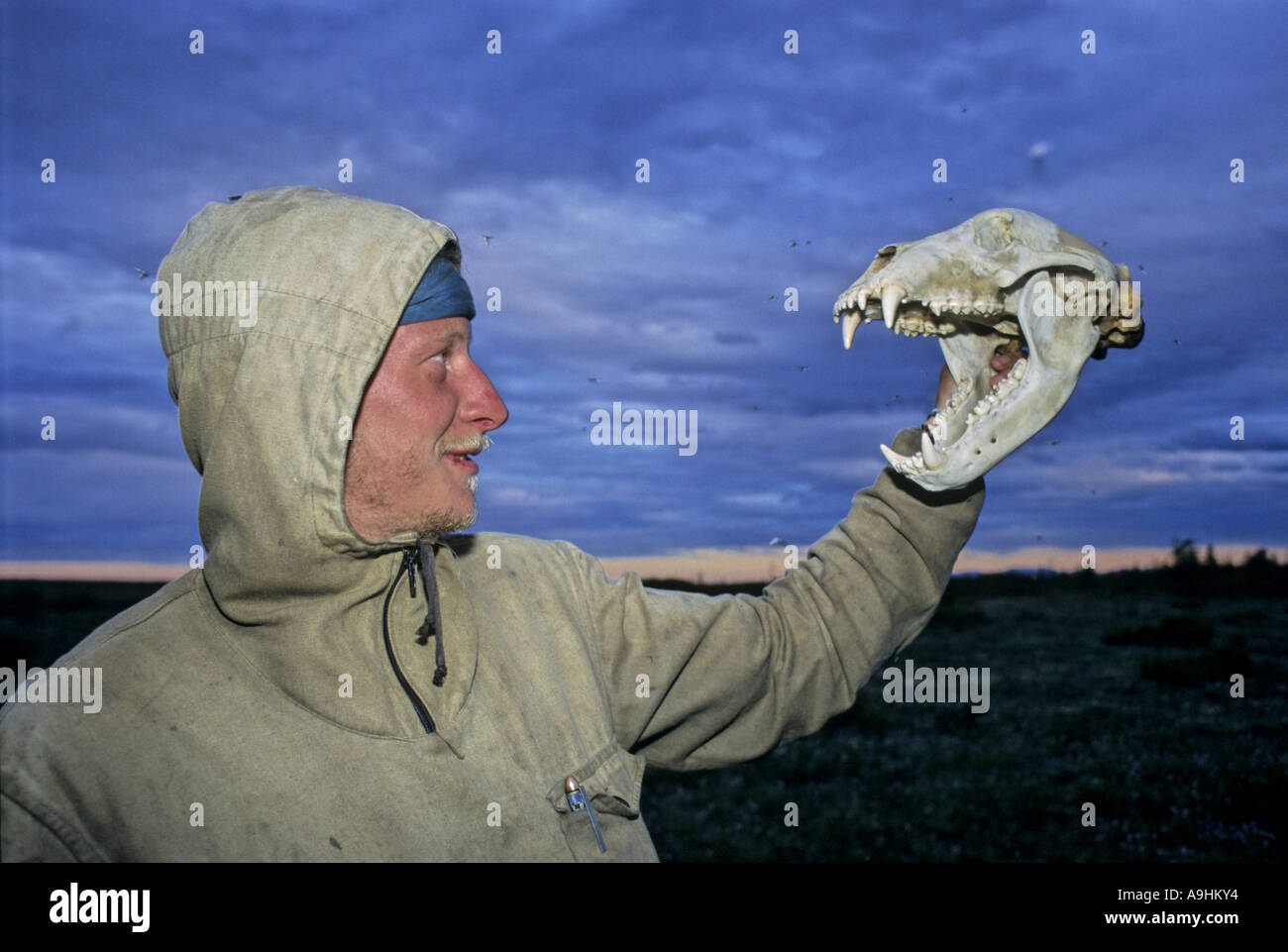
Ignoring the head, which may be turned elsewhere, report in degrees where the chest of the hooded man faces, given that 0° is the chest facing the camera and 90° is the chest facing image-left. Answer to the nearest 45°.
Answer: approximately 315°

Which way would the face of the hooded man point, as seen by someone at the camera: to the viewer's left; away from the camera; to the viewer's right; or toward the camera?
to the viewer's right
